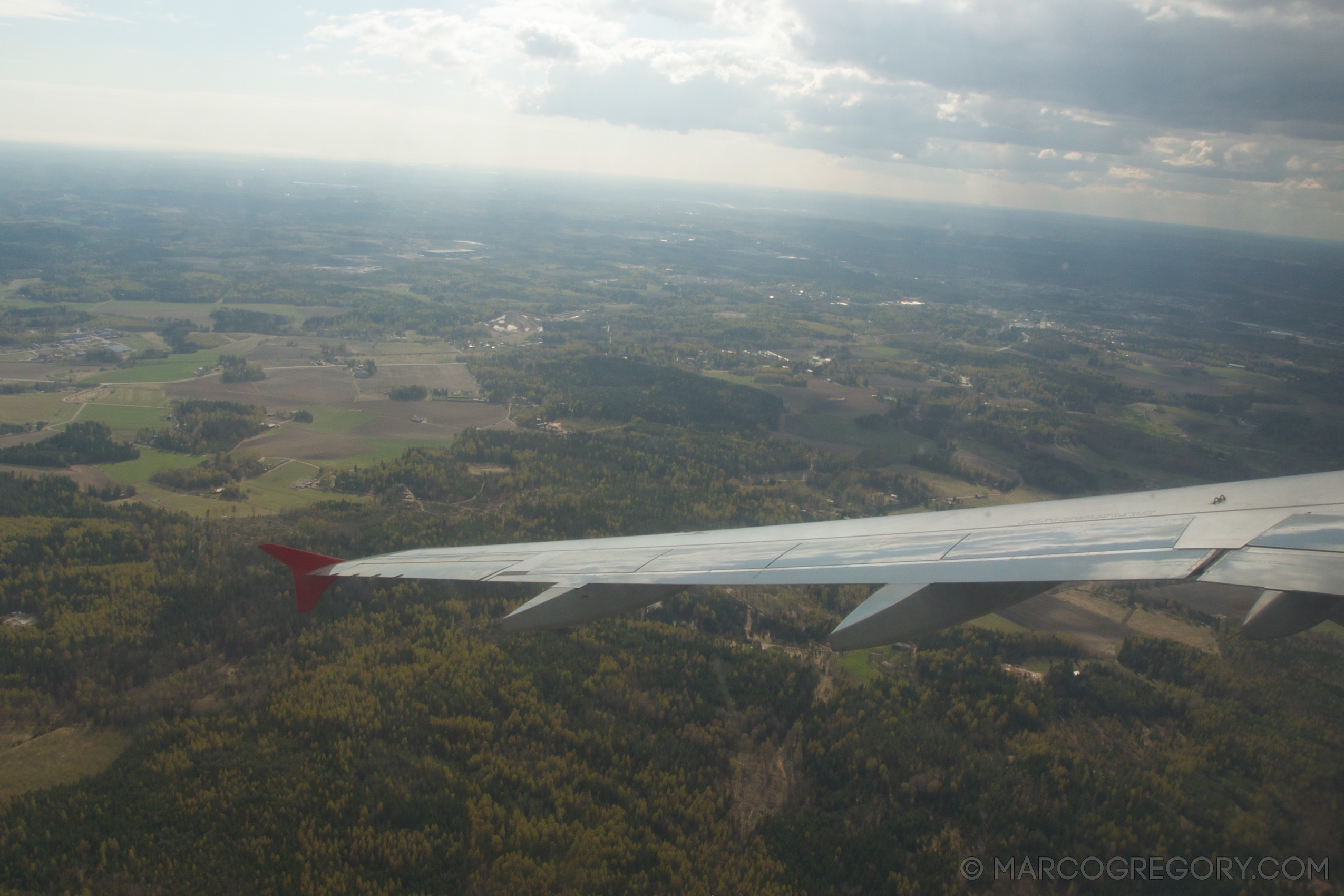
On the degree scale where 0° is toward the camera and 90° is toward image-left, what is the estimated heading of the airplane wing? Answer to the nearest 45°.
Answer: approximately 225°
